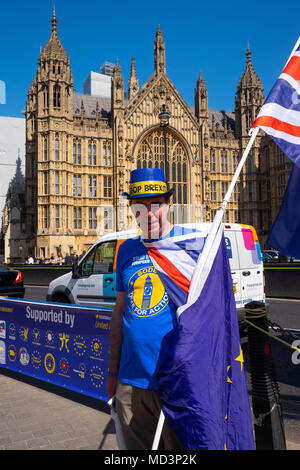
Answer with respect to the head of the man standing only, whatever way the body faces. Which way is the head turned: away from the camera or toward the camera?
toward the camera

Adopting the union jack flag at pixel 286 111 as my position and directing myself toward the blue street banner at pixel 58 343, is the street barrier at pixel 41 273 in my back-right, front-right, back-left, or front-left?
front-right

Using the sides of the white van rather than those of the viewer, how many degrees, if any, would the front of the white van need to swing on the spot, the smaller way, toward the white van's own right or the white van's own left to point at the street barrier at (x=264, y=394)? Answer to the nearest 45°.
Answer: approximately 135° to the white van's own left

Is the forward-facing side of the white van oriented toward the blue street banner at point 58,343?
no

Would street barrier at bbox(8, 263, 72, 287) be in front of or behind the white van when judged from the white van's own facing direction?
in front

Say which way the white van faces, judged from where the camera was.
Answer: facing away from the viewer and to the left of the viewer

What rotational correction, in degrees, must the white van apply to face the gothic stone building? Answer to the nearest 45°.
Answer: approximately 45° to its right

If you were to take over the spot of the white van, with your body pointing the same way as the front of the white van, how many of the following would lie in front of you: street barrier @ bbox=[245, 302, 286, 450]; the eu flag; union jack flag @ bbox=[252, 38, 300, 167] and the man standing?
0

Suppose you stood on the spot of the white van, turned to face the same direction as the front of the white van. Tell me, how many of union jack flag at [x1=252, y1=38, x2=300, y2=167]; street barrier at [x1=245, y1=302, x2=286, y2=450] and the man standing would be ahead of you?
0

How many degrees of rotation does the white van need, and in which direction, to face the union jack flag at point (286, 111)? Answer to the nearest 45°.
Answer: approximately 135° to its left

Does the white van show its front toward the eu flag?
no

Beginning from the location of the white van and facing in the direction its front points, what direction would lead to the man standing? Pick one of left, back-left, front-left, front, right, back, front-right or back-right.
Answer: back-left
